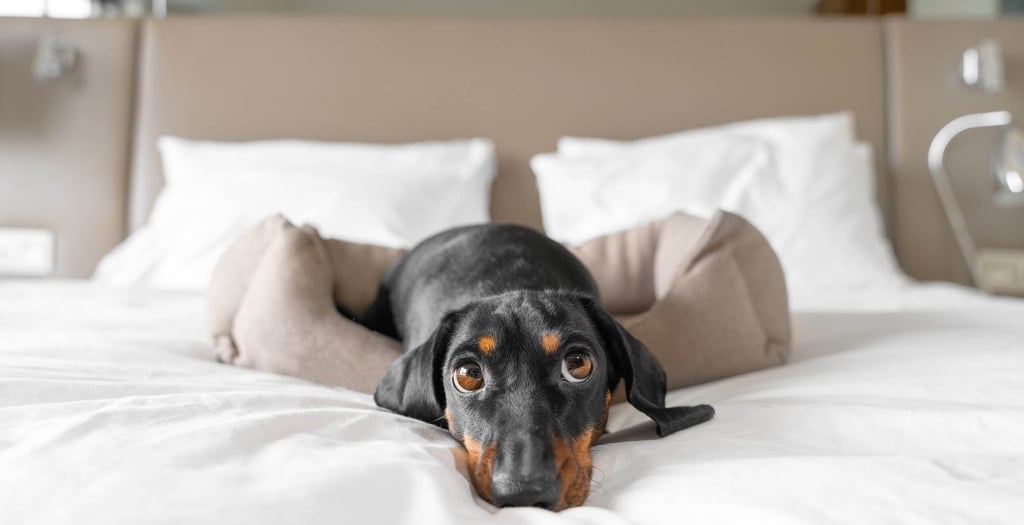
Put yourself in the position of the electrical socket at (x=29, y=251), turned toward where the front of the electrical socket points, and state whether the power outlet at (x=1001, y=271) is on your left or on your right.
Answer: on your left

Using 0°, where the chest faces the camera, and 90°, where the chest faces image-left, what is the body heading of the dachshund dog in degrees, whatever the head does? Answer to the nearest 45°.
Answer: approximately 0°

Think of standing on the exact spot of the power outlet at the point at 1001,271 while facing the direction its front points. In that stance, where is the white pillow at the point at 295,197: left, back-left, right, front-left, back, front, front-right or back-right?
front-right

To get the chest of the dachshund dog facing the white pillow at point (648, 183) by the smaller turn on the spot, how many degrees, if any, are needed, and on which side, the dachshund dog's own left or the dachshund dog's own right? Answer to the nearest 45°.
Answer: approximately 180°

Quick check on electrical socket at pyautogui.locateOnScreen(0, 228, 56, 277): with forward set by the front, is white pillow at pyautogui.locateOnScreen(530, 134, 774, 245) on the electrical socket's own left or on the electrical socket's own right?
on the electrical socket's own left
